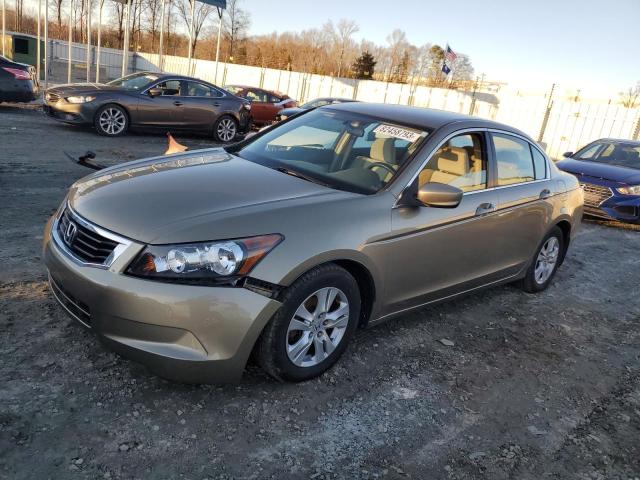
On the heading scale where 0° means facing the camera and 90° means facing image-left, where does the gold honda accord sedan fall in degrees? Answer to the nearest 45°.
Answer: approximately 45°

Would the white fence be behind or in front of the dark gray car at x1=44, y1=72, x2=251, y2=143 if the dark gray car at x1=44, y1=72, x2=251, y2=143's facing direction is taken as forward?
behind

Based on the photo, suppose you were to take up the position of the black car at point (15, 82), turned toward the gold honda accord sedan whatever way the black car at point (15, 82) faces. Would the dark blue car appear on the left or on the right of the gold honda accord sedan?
left

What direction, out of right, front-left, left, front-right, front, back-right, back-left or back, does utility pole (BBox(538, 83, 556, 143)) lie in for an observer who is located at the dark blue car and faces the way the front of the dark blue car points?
back-right

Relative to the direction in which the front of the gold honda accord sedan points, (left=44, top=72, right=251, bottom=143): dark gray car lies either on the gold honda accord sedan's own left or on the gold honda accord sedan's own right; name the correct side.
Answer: on the gold honda accord sedan's own right

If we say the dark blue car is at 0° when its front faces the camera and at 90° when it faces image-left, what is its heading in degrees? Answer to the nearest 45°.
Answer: approximately 45°

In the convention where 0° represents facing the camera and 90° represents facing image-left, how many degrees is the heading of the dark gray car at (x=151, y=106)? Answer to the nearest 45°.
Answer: approximately 45°

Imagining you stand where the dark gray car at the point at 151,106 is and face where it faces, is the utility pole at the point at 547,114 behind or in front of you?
behind

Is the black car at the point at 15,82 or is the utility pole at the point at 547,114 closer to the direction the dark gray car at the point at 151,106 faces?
the black car
